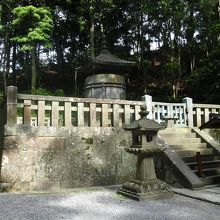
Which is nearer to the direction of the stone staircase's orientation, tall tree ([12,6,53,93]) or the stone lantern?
the stone lantern

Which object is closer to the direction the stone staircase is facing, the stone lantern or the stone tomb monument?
the stone lantern

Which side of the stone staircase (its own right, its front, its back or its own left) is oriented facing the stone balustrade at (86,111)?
right

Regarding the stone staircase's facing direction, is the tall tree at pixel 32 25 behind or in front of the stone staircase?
behind

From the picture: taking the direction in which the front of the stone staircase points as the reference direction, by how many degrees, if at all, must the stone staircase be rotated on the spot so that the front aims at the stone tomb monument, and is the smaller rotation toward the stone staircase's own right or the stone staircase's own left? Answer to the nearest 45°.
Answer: approximately 180°

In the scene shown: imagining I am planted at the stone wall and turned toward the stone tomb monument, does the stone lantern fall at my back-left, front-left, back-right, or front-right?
back-right

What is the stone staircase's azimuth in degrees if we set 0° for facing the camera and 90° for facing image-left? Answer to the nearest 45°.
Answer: approximately 315°

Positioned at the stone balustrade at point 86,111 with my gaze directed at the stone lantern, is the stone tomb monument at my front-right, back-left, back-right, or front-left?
back-left

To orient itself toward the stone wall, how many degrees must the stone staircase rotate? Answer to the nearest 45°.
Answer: approximately 90° to its right

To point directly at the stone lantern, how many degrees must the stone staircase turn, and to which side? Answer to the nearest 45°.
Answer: approximately 45° to its right

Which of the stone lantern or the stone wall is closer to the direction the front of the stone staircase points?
the stone lantern
